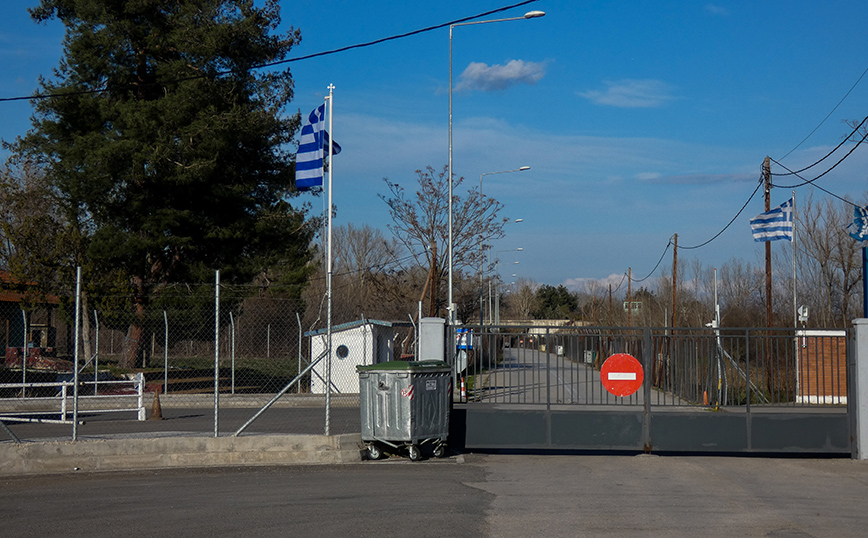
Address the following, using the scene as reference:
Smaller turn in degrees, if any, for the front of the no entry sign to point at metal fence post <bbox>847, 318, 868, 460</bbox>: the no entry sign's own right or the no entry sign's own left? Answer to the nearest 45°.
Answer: approximately 90° to the no entry sign's own left

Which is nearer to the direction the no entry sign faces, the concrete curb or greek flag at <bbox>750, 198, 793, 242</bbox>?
the concrete curb

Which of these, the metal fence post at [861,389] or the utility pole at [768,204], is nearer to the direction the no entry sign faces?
the metal fence post

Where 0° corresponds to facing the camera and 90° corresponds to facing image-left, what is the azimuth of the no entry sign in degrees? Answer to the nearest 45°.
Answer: approximately 0°

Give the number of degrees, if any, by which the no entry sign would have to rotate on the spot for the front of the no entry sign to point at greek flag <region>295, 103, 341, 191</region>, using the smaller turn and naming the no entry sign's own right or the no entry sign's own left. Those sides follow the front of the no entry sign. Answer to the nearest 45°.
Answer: approximately 90° to the no entry sign's own right

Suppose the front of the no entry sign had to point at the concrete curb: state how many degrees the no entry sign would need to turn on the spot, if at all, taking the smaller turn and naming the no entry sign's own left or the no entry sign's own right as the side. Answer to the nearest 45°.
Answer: approximately 45° to the no entry sign's own right

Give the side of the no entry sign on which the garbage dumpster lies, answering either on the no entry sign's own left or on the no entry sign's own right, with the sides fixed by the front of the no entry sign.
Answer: on the no entry sign's own right

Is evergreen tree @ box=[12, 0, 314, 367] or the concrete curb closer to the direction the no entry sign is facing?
the concrete curb

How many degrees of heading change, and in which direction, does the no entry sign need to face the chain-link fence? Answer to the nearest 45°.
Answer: approximately 135° to its right

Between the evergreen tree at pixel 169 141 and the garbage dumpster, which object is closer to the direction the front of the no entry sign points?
the garbage dumpster

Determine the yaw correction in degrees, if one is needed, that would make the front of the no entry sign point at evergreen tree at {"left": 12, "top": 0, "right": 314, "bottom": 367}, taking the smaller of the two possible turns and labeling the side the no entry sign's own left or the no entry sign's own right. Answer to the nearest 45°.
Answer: approximately 135° to the no entry sign's own right

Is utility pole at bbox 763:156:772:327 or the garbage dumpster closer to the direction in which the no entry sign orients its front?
the garbage dumpster
